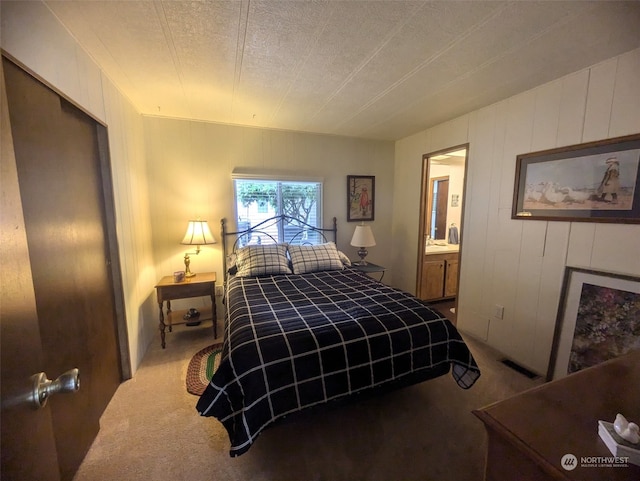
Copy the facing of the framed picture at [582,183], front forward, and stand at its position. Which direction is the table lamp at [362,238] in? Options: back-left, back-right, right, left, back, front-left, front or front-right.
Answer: front-right

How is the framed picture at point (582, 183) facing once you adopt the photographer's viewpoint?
facing the viewer and to the left of the viewer

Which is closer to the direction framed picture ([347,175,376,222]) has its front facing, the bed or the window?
the bed

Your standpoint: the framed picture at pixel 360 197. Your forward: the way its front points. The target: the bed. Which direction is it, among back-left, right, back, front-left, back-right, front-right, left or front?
front

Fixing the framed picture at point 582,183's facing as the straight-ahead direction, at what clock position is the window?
The window is roughly at 1 o'clock from the framed picture.

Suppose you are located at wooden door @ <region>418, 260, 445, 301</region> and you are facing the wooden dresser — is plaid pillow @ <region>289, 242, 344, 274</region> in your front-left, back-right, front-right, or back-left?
front-right

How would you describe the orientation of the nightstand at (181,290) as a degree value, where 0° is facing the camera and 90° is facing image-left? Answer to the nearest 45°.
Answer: approximately 0°

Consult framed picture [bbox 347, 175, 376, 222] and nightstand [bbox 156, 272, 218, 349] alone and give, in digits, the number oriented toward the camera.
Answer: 2

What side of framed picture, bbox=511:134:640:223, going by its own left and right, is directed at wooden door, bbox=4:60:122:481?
front

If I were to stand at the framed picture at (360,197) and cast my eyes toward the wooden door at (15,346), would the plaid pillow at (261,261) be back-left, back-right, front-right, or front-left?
front-right

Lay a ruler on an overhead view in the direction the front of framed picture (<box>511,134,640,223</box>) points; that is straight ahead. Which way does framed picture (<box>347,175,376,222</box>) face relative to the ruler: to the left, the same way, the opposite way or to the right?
to the left

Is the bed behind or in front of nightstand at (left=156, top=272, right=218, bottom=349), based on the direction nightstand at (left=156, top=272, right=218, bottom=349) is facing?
in front

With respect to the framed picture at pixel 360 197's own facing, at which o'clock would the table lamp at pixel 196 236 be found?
The table lamp is roughly at 2 o'clock from the framed picture.

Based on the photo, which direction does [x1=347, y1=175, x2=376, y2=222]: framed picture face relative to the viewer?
toward the camera

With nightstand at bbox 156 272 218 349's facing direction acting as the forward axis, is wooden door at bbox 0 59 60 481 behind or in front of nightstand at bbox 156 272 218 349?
in front

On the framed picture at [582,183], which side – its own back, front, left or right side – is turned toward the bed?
front
